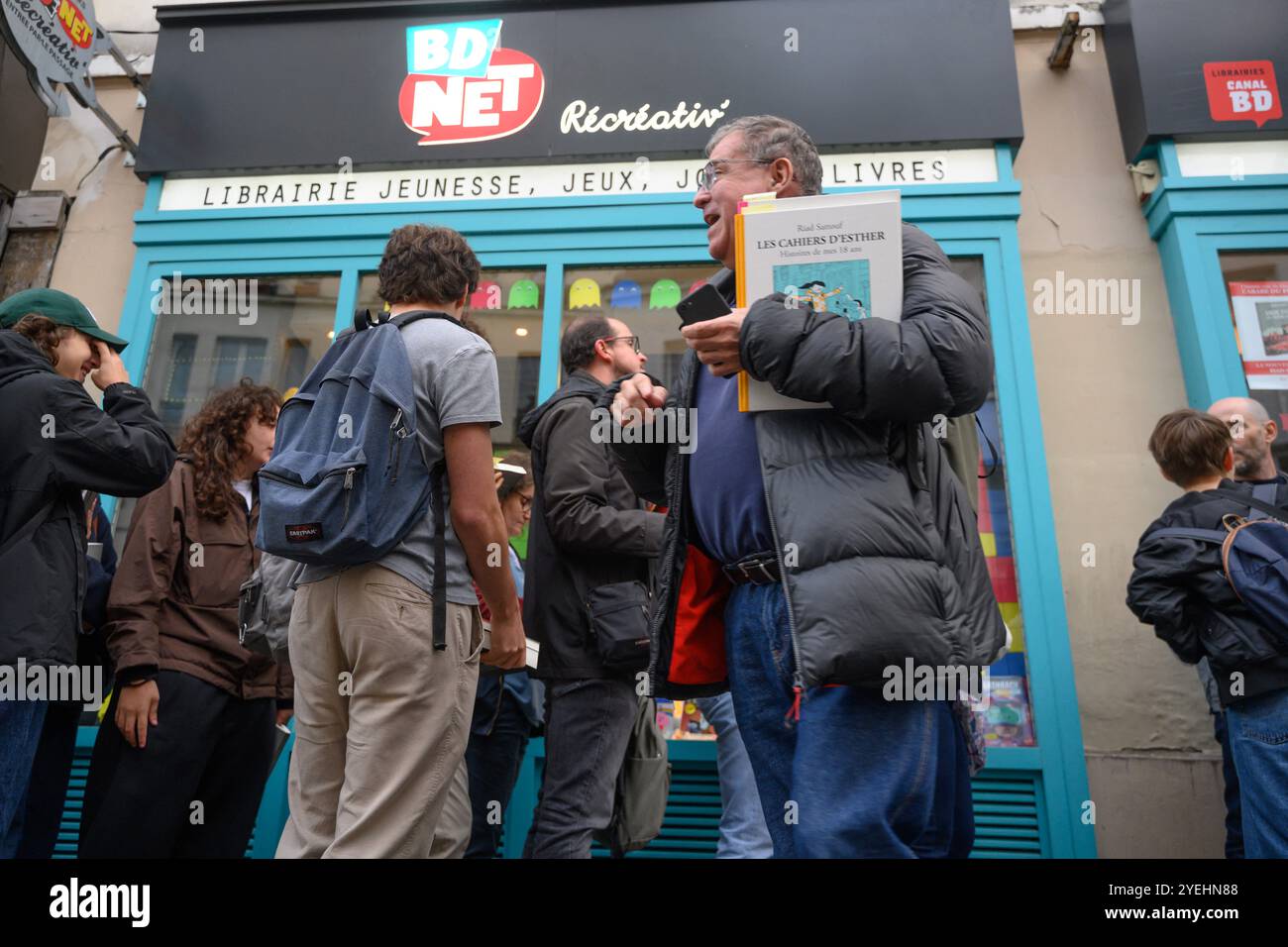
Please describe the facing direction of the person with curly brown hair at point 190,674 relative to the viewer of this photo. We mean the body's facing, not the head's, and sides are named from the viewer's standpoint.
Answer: facing the viewer and to the right of the viewer

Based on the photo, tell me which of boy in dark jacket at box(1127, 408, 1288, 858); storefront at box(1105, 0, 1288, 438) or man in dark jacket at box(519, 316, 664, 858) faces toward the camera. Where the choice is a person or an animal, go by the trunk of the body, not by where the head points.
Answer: the storefront

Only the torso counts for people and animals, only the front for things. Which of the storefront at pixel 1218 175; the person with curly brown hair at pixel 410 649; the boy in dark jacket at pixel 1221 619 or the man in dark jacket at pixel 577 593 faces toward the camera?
the storefront

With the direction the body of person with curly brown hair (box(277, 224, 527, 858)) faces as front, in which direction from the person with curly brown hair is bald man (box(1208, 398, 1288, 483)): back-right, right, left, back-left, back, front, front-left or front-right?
front-right

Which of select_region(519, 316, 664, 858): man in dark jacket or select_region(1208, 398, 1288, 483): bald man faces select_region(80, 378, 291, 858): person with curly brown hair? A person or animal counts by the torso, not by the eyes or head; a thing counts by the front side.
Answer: the bald man

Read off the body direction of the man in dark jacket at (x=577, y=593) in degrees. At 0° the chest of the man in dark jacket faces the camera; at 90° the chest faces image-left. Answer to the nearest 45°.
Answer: approximately 270°

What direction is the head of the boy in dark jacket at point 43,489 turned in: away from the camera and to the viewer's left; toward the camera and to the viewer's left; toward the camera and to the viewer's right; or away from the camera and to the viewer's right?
toward the camera and to the viewer's right

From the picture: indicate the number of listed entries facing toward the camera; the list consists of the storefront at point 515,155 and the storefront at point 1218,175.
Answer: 2

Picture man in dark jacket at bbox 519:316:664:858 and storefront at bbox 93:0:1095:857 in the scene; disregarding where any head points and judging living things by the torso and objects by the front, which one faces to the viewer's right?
the man in dark jacket

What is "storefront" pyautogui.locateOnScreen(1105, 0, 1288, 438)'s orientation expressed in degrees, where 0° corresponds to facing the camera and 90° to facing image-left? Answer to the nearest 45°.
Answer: approximately 0°

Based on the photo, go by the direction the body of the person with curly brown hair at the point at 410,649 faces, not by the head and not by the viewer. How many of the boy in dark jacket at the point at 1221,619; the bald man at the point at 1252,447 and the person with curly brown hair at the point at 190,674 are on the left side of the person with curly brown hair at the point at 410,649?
1

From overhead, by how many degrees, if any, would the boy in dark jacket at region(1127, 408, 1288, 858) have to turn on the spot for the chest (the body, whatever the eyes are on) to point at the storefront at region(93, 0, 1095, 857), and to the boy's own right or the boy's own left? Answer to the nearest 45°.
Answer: approximately 45° to the boy's own left

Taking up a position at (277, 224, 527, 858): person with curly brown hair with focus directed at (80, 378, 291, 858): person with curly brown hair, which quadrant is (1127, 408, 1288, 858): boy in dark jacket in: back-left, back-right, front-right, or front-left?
back-right

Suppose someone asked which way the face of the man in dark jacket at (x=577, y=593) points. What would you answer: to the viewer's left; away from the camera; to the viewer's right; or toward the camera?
to the viewer's right
